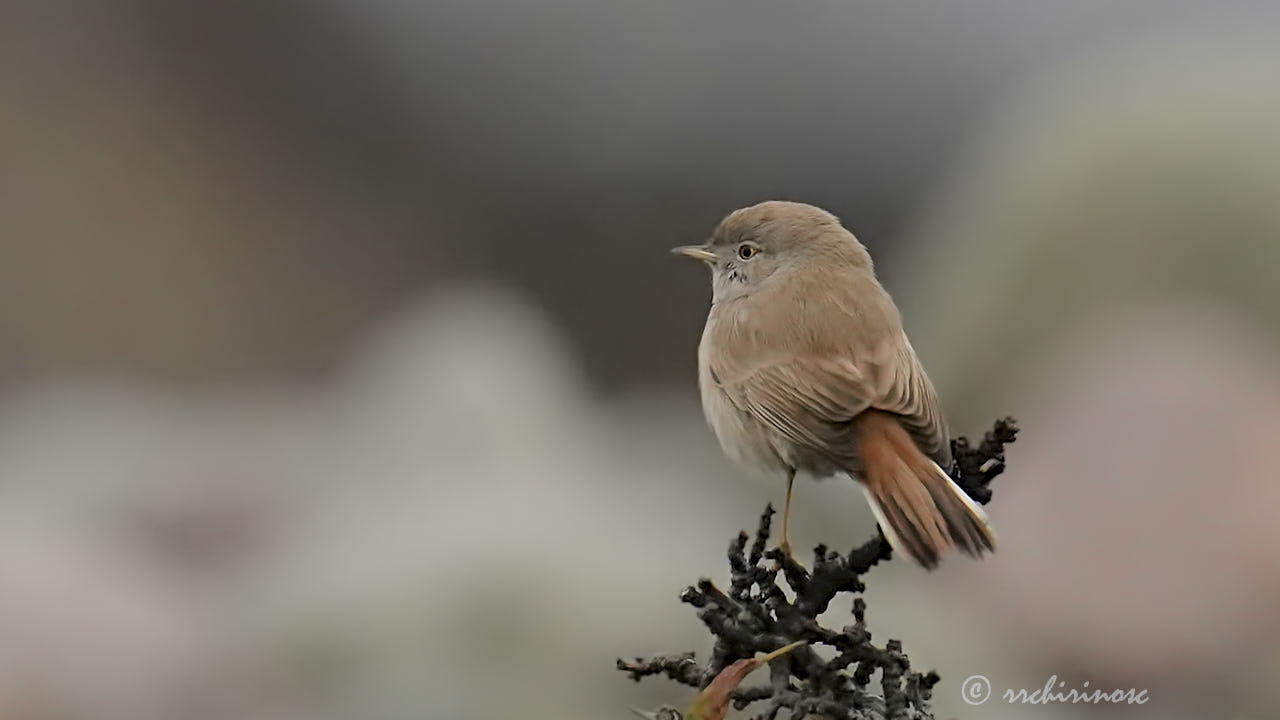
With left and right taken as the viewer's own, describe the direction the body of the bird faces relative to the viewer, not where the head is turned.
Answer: facing away from the viewer and to the left of the viewer
